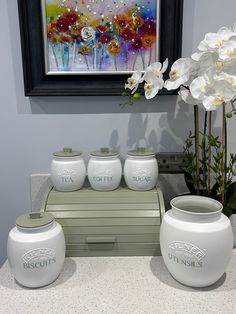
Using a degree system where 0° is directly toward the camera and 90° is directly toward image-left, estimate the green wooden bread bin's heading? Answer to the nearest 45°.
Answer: approximately 0°

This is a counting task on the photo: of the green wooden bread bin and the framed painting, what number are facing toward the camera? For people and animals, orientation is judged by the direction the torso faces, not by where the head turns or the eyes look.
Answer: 2

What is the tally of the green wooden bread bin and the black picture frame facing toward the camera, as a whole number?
2
